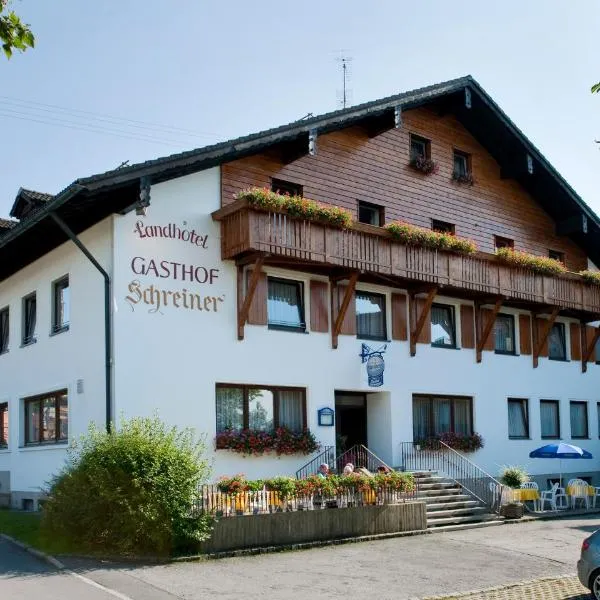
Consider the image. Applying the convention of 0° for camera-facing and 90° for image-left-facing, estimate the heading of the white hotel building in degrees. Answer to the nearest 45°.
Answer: approximately 315°
